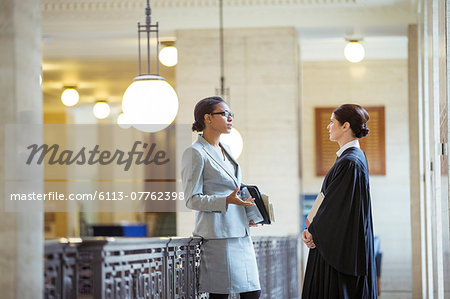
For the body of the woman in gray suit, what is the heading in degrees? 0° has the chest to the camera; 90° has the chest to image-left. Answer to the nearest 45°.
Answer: approximately 315°

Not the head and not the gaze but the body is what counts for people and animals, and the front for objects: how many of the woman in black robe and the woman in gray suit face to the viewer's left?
1

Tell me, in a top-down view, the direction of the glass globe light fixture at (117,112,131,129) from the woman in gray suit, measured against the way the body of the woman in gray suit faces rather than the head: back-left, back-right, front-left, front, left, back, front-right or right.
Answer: back-left

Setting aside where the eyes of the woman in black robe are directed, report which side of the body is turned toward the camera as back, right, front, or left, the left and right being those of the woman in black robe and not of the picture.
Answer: left

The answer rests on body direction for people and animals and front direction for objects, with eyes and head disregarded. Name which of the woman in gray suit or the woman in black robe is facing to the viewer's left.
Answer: the woman in black robe

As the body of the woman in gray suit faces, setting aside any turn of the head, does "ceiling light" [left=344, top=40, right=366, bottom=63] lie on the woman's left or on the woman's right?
on the woman's left

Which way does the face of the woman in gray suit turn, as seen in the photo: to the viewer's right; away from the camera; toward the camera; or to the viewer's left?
to the viewer's right

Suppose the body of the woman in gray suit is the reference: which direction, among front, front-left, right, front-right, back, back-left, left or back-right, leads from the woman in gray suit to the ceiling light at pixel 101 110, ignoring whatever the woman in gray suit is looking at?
back-left

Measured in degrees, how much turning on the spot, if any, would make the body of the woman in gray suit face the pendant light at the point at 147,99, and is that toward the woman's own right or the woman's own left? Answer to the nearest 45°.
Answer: approximately 135° to the woman's own left
